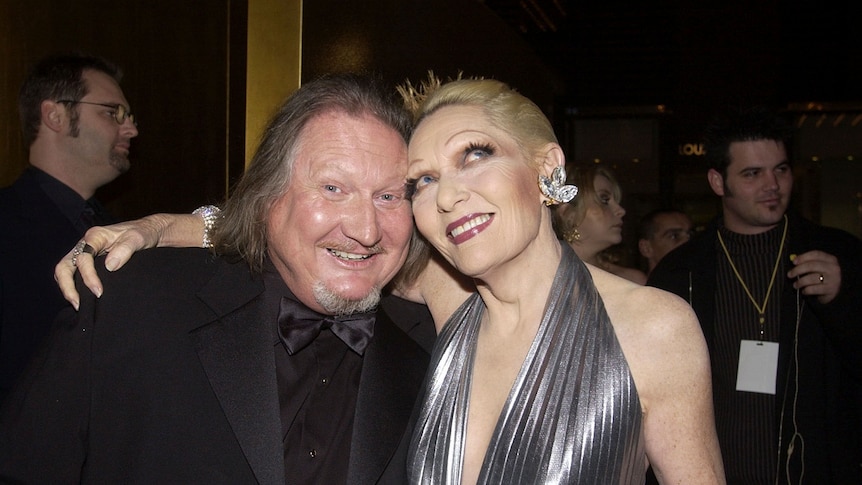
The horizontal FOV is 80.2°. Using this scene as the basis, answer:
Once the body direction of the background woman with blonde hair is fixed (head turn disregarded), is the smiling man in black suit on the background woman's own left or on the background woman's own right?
on the background woman's own right

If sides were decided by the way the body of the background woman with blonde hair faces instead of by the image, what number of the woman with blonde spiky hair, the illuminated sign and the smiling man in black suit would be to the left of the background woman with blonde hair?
1

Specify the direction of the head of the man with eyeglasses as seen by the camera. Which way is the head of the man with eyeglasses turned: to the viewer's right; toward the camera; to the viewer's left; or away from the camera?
to the viewer's right

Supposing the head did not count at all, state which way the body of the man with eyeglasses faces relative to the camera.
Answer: to the viewer's right

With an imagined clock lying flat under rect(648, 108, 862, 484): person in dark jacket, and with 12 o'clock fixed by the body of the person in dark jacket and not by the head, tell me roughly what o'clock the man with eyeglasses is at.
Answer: The man with eyeglasses is roughly at 2 o'clock from the person in dark jacket.

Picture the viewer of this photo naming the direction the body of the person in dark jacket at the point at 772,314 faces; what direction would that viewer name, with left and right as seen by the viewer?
facing the viewer

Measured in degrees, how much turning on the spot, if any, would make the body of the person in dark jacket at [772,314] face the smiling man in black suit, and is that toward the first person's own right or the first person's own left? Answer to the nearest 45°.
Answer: approximately 45° to the first person's own right
